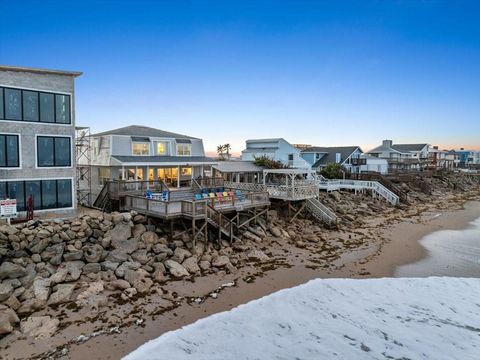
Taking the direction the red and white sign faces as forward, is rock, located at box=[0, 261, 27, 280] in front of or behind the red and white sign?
in front

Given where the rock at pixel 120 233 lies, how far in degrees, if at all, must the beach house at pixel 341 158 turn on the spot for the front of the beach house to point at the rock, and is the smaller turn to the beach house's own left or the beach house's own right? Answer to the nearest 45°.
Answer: approximately 45° to the beach house's own right

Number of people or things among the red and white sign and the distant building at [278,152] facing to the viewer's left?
0

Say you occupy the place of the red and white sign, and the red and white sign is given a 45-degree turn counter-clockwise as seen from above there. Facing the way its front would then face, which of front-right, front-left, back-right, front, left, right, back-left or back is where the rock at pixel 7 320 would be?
front-right

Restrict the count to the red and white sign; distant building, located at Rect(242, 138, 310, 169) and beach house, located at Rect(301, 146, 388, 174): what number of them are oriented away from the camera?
0

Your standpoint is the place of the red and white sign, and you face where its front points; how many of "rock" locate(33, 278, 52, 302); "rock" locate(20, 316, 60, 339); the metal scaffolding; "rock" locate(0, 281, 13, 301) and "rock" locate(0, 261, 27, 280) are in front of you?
4

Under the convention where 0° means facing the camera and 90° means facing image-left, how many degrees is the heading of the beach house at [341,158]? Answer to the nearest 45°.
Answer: approximately 315°

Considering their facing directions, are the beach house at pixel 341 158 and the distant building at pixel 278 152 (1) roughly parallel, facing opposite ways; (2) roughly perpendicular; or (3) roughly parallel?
roughly parallel

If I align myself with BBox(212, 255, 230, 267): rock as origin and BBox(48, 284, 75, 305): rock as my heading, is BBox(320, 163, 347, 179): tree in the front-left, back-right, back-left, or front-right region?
back-right

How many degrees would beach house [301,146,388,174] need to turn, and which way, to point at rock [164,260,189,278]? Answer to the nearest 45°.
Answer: approximately 45° to its right

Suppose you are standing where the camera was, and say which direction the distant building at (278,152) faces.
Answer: facing the viewer and to the right of the viewer

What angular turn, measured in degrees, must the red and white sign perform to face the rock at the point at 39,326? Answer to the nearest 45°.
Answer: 0° — it already faces it

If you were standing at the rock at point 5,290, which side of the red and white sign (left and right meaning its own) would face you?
front

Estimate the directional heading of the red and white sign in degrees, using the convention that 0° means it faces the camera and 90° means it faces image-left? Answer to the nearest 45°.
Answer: approximately 0°

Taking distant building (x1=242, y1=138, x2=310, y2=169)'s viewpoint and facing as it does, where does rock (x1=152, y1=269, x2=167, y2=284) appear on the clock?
The rock is roughly at 2 o'clock from the distant building.

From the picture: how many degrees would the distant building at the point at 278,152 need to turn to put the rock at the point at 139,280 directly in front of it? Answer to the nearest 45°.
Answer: approximately 45° to its right
